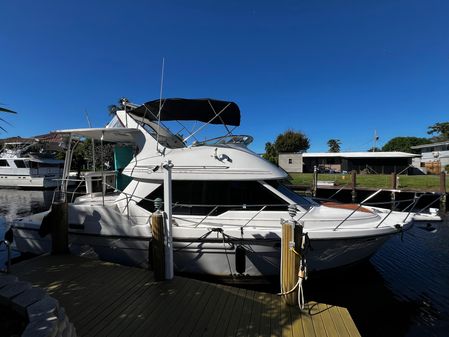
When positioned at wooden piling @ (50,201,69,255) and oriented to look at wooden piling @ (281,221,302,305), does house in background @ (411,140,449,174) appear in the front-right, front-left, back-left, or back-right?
front-left

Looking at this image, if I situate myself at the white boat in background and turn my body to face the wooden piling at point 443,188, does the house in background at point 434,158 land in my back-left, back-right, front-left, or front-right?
front-left

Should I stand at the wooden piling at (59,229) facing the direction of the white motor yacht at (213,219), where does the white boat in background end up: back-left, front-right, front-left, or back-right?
back-left

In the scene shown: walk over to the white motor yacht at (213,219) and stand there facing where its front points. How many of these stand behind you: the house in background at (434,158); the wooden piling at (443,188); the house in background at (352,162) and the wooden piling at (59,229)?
1

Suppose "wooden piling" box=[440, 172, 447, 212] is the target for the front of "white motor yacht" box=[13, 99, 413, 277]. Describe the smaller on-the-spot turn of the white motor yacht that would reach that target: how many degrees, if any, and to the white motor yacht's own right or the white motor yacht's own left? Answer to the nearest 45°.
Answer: approximately 45° to the white motor yacht's own left

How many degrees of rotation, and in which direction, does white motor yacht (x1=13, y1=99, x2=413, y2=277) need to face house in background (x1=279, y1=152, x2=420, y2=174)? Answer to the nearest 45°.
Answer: approximately 45° to its left

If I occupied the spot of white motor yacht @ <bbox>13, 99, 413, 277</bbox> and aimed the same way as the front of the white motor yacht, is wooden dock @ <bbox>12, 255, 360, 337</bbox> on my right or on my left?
on my right

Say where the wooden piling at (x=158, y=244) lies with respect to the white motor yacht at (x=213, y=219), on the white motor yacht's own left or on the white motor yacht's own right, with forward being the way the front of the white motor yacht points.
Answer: on the white motor yacht's own right

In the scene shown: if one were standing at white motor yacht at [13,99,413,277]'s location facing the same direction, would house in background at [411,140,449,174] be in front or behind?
in front

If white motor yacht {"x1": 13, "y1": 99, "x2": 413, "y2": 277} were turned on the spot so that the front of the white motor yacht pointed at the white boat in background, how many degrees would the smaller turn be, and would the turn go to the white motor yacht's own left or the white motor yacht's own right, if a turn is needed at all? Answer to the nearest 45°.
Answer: approximately 135° to the white motor yacht's own left

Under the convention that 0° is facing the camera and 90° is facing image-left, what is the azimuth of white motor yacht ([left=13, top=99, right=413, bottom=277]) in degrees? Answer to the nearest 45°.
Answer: approximately 270°

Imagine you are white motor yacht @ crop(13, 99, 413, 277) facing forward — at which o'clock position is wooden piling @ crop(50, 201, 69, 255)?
The wooden piling is roughly at 6 o'clock from the white motor yacht.
